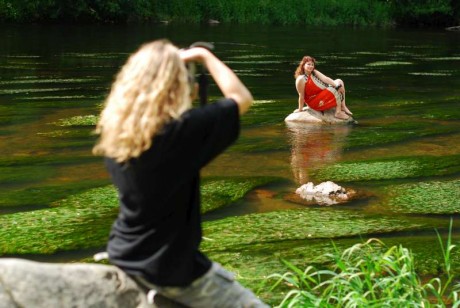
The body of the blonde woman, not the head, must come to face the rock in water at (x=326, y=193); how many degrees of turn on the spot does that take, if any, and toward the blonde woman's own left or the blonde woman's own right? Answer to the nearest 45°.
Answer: approximately 45° to the blonde woman's own left

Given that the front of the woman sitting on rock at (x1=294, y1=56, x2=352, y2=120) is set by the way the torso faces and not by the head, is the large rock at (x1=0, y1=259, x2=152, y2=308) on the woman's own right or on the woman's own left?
on the woman's own right

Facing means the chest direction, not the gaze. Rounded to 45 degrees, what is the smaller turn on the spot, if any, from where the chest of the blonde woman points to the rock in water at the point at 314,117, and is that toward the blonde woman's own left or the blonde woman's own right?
approximately 45° to the blonde woman's own left

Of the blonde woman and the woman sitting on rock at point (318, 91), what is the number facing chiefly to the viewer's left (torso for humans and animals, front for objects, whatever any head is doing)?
0

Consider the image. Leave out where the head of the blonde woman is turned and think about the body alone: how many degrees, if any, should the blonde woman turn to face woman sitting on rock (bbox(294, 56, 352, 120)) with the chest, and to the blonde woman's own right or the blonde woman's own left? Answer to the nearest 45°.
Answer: approximately 45° to the blonde woman's own left

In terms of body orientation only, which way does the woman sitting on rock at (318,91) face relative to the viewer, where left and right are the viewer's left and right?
facing the viewer and to the right of the viewer

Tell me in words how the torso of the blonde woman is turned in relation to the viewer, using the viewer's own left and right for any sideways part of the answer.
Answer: facing away from the viewer and to the right of the viewer
